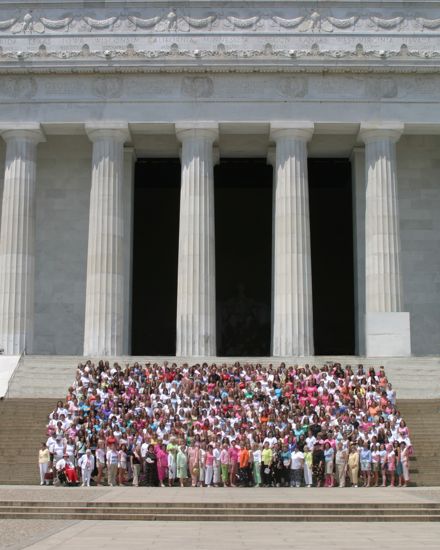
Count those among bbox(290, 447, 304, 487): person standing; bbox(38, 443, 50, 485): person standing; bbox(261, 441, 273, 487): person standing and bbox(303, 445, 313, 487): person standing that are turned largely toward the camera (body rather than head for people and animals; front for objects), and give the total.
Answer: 4

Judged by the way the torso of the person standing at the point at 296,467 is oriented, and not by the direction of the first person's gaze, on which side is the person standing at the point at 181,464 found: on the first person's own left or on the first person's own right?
on the first person's own right

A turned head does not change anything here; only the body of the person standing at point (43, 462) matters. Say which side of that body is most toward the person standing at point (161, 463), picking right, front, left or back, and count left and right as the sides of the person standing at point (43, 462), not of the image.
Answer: left

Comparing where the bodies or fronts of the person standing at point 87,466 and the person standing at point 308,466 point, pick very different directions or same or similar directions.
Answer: same or similar directions

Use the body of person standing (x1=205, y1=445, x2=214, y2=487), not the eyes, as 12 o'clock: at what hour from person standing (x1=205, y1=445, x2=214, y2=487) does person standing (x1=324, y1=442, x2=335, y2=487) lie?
person standing (x1=324, y1=442, x2=335, y2=487) is roughly at 9 o'clock from person standing (x1=205, y1=445, x2=214, y2=487).

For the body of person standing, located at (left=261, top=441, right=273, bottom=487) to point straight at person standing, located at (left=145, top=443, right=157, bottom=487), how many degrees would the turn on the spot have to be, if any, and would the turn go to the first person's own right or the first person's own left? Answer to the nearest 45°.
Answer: approximately 90° to the first person's own right

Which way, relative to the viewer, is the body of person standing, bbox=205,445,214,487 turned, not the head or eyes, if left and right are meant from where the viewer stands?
facing the viewer

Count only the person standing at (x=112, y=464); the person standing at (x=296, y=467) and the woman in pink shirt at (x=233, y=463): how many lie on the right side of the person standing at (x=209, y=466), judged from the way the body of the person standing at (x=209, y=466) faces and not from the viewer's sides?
1

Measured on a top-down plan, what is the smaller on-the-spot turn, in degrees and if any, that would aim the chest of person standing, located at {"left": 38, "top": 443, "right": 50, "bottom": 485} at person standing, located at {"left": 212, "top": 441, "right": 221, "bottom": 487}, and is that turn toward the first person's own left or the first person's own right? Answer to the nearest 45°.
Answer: approximately 90° to the first person's own left

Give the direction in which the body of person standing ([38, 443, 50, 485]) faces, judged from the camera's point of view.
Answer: toward the camera

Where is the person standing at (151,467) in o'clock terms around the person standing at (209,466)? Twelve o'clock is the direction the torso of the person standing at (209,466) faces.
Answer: the person standing at (151,467) is roughly at 3 o'clock from the person standing at (209,466).

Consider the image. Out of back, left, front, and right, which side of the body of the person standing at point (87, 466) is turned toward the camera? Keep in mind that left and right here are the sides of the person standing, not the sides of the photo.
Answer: front

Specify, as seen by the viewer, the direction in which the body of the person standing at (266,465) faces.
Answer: toward the camera
